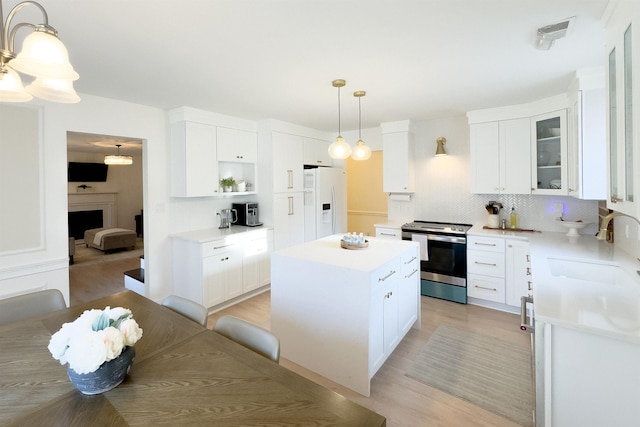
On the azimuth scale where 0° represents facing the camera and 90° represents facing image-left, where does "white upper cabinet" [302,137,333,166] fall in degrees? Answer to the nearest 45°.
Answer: approximately 315°

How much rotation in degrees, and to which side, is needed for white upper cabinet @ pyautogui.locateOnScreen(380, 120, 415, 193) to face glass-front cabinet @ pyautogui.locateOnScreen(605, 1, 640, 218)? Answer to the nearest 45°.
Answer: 0° — it already faces it

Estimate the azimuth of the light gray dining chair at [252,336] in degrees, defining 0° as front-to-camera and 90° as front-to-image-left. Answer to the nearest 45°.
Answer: approximately 45°

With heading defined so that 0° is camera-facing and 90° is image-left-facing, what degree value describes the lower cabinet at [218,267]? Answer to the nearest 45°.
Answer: approximately 315°

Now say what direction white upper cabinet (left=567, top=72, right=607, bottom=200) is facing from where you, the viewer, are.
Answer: facing to the left of the viewer

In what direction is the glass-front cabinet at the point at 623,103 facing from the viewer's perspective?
to the viewer's left

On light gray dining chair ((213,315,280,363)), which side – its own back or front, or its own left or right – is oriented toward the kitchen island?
back

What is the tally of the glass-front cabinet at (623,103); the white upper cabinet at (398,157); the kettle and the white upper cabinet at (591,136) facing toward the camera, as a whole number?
1

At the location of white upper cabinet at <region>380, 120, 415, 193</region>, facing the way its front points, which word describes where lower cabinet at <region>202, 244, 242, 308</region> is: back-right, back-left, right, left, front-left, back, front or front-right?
front-right

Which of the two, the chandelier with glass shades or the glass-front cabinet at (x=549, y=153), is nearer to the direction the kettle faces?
the chandelier with glass shades
